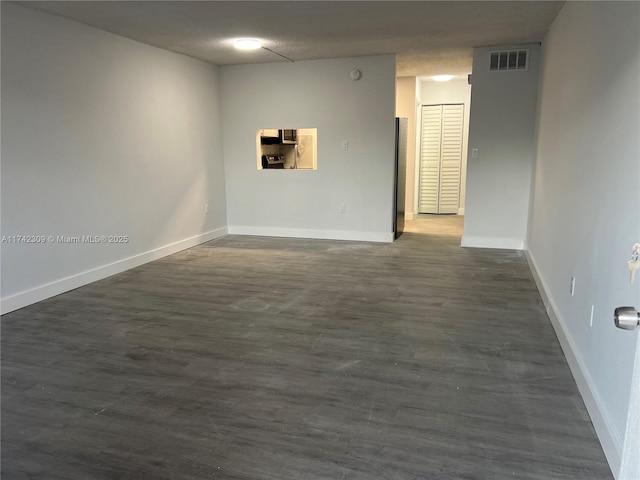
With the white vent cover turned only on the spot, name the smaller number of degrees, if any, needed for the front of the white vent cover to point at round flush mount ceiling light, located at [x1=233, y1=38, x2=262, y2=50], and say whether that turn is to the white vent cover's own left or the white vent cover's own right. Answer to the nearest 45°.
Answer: approximately 45° to the white vent cover's own right

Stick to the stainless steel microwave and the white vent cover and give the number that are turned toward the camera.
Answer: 2

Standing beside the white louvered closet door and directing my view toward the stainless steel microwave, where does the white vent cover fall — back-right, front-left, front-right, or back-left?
front-left

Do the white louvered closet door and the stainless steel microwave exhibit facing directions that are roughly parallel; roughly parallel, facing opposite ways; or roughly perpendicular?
roughly parallel

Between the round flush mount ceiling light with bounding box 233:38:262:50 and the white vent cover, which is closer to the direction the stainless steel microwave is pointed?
the round flush mount ceiling light

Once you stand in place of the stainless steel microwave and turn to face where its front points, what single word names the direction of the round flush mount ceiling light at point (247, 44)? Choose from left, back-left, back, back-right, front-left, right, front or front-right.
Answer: front

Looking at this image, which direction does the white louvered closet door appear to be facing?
toward the camera

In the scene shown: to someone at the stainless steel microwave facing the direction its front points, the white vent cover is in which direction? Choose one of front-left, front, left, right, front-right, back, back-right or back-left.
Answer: front-left

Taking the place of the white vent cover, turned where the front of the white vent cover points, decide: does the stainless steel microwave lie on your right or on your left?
on your right

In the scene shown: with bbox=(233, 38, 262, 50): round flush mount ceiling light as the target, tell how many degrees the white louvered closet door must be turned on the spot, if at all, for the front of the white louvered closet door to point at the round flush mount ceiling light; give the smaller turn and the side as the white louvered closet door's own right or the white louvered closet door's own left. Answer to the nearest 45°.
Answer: approximately 45° to the white louvered closet door's own right

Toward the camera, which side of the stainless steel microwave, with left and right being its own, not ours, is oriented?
front

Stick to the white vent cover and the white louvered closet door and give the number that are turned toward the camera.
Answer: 2

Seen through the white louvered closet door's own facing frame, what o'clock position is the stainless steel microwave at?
The stainless steel microwave is roughly at 2 o'clock from the white louvered closet door.

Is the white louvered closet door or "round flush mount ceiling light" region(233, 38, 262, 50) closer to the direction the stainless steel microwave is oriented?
the round flush mount ceiling light

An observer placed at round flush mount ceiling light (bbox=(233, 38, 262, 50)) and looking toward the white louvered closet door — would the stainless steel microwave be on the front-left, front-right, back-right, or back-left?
front-left

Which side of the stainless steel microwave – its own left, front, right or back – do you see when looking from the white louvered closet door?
left
